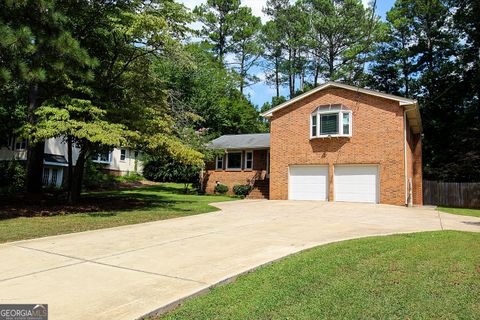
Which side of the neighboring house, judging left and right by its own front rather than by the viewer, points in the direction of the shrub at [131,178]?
left

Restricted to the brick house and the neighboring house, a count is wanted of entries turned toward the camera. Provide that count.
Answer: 2

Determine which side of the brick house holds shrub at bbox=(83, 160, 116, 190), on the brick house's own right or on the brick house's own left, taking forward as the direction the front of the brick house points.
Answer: on the brick house's own right

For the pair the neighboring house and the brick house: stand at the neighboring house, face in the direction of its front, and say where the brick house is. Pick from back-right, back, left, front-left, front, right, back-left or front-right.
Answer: front-left

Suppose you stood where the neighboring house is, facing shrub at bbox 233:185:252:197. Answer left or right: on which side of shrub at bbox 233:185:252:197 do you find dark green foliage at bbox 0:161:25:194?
right

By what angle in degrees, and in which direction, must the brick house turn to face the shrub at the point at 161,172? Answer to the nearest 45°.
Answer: approximately 135° to its right

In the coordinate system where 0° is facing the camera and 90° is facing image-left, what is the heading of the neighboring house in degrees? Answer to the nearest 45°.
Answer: approximately 0°

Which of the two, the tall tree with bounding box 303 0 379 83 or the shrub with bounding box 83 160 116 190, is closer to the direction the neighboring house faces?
the shrub

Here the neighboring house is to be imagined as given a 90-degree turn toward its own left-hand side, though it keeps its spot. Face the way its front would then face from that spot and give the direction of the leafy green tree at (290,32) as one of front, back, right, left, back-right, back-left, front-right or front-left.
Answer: front

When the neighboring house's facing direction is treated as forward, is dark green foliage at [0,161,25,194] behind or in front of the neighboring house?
in front

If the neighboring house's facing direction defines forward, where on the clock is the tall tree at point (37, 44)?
The tall tree is roughly at 12 o'clock from the neighboring house.

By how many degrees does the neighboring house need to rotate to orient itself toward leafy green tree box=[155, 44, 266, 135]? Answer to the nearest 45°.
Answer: approximately 90° to its left
